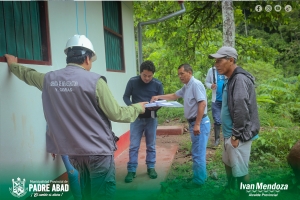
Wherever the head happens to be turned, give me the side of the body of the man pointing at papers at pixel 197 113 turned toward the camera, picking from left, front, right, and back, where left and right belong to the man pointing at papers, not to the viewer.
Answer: left

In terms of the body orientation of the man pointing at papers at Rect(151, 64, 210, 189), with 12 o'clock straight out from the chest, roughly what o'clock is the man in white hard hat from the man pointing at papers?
The man in white hard hat is roughly at 10 o'clock from the man pointing at papers.

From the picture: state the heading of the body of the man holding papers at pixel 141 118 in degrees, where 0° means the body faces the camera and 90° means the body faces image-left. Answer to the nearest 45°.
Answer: approximately 0°

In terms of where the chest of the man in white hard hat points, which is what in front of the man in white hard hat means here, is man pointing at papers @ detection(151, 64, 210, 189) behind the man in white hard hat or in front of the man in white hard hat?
in front

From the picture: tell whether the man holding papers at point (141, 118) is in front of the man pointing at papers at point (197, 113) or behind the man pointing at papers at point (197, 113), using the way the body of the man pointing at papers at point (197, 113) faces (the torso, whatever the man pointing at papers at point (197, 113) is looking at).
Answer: in front

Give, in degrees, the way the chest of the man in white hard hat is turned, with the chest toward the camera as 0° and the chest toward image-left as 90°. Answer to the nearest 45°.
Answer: approximately 225°

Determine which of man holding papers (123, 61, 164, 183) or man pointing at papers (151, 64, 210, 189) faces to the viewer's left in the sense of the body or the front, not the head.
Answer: man pointing at papers (151, 64, 210, 189)

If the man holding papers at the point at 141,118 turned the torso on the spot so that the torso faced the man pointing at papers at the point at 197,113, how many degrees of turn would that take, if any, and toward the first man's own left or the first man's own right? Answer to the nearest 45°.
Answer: approximately 90° to the first man's own left
